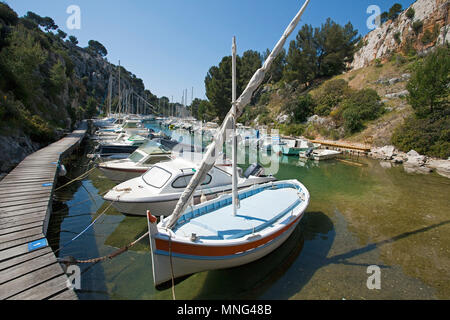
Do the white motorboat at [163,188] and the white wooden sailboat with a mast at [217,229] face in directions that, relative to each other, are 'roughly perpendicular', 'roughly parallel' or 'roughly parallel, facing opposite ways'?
roughly parallel

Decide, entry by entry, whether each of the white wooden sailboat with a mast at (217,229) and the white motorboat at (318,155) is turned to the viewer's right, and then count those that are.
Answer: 1

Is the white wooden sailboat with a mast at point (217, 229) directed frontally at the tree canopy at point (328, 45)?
no

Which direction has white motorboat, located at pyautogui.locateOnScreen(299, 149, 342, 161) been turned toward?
to the viewer's right

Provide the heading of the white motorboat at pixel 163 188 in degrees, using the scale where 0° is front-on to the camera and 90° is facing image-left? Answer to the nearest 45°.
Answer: approximately 45°

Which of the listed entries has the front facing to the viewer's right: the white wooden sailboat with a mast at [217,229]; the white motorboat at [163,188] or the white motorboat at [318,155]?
the white motorboat at [318,155]

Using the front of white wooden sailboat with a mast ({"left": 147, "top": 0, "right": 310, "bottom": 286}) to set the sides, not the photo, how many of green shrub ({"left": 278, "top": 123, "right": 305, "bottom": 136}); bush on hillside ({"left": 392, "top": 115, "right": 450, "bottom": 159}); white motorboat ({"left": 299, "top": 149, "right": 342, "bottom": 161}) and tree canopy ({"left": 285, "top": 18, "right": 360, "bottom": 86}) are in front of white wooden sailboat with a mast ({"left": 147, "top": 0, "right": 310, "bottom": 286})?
0

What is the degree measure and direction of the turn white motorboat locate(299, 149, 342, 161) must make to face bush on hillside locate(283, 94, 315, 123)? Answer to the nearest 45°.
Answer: approximately 90° to its left

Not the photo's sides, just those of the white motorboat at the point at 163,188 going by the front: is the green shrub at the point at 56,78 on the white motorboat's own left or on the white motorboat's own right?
on the white motorboat's own right

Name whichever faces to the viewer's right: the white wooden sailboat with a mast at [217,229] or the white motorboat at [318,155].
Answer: the white motorboat at [318,155]

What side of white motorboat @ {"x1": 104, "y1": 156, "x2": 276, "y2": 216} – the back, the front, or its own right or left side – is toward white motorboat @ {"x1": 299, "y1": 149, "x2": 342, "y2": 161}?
back
